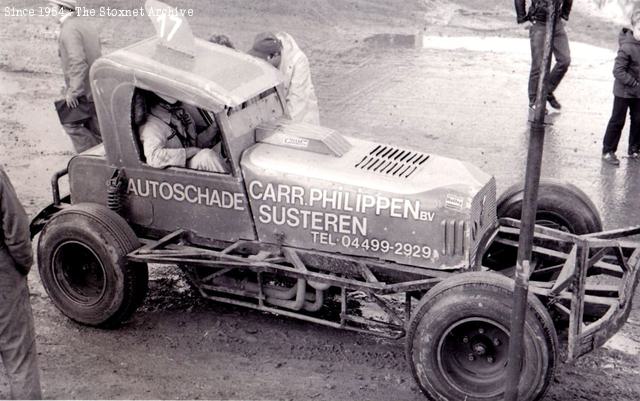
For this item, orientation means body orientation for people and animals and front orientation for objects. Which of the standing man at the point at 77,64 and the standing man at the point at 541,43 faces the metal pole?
the standing man at the point at 541,43

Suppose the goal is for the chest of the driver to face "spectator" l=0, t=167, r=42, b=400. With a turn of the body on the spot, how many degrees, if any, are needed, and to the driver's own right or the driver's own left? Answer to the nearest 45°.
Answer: approximately 90° to the driver's own right

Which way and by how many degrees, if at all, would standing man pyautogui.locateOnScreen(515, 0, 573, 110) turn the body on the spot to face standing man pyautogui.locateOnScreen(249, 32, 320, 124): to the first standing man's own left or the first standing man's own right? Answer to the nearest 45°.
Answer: approximately 45° to the first standing man's own right

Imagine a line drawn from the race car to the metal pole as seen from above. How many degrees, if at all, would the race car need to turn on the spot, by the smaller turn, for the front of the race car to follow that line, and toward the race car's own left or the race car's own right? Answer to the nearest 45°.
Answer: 0° — it already faces it

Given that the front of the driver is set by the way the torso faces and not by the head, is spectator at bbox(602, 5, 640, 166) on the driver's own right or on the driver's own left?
on the driver's own left

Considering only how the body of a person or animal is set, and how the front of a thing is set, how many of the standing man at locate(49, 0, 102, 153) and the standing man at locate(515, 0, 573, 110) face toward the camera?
1
